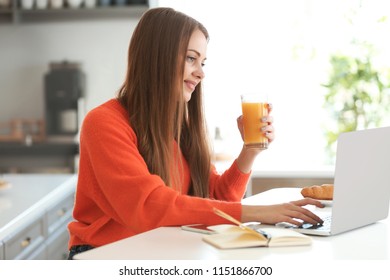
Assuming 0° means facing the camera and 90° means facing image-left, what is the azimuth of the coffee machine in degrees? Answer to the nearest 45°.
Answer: approximately 315°

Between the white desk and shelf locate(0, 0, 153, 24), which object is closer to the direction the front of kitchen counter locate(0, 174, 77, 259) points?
the white desk

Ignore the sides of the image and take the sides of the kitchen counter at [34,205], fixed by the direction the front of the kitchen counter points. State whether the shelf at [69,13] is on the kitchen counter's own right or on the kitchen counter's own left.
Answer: on the kitchen counter's own left

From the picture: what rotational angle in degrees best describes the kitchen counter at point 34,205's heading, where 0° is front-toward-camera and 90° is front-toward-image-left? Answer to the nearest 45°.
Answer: approximately 315°

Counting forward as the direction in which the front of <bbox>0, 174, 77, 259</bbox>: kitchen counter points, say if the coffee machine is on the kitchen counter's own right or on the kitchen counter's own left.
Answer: on the kitchen counter's own left

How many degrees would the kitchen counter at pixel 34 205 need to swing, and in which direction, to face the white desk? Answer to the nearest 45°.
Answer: approximately 45° to its right
